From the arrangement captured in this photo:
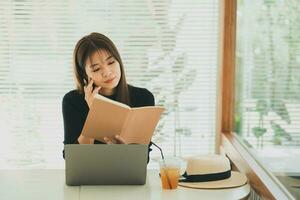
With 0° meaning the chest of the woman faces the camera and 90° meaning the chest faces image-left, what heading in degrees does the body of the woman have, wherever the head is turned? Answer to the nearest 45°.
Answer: approximately 0°

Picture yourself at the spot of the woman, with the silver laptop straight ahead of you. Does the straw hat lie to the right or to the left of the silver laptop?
left

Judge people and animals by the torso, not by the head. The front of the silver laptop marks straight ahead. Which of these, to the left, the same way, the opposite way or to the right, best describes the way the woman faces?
the opposite way

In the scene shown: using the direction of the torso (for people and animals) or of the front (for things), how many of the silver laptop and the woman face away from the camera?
1

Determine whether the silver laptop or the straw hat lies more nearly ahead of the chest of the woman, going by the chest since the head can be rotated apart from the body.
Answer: the silver laptop

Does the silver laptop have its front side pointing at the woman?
yes

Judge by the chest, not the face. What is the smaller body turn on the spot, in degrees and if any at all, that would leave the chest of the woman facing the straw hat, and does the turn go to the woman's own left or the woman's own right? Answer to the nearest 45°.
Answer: approximately 45° to the woman's own left

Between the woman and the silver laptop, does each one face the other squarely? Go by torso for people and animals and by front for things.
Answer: yes

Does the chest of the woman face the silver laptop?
yes

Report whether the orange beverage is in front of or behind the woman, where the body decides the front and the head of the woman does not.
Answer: in front

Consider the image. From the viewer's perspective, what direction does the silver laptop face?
away from the camera

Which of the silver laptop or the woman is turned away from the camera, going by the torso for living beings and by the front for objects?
the silver laptop
